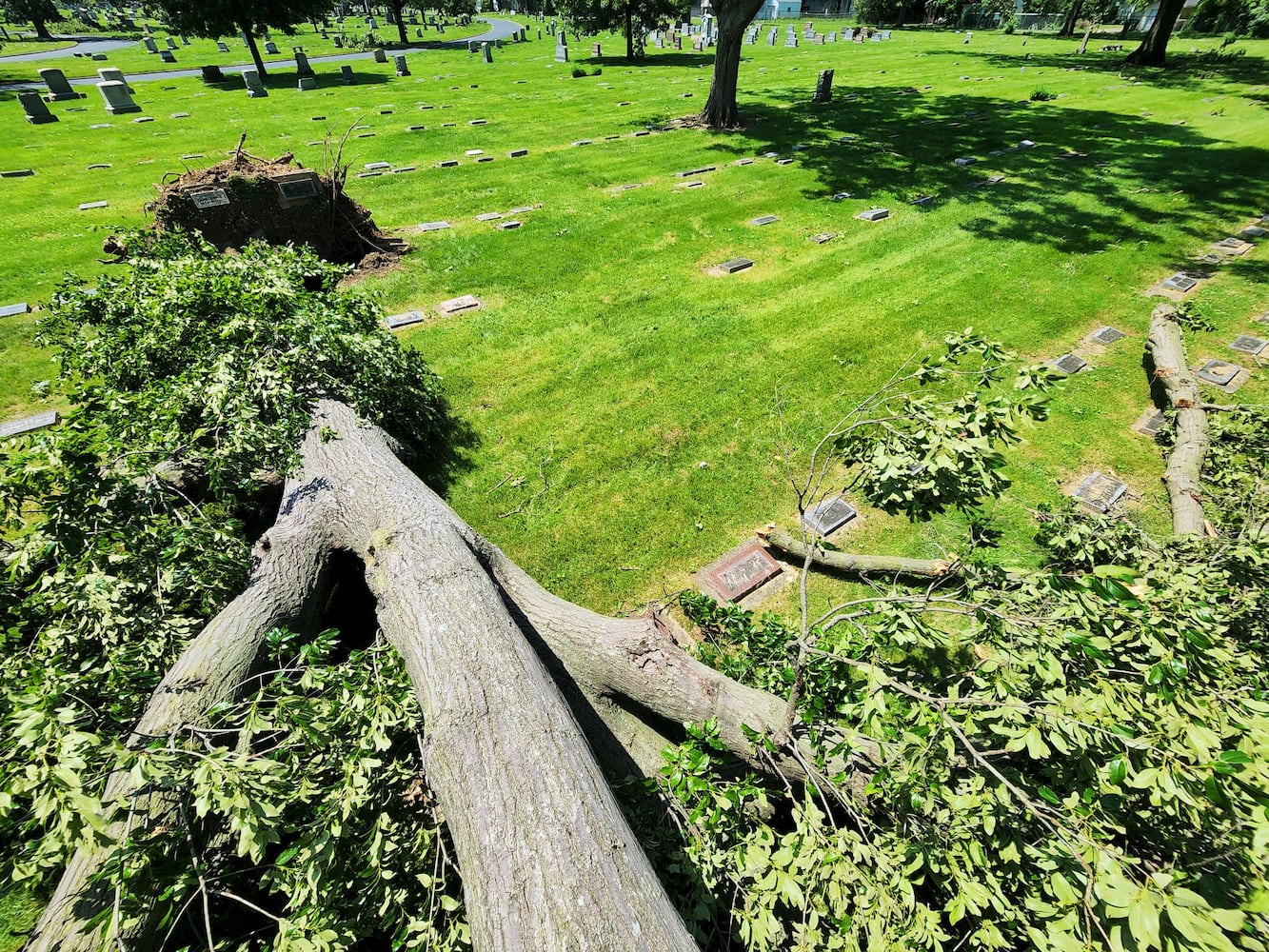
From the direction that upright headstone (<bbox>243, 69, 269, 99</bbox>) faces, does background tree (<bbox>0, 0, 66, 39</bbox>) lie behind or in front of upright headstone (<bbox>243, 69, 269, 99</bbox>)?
behind

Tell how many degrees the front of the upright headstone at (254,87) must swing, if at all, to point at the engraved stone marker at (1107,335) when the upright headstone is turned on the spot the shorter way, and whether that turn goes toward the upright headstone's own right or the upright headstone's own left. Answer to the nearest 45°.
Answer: approximately 45° to the upright headstone's own right

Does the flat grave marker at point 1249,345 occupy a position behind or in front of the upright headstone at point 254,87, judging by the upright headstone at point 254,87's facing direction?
in front

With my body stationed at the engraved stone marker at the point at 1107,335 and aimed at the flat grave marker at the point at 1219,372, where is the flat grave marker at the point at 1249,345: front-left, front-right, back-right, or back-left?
front-left

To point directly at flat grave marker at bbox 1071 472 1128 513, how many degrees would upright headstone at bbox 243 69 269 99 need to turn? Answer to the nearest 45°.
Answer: approximately 45° to its right

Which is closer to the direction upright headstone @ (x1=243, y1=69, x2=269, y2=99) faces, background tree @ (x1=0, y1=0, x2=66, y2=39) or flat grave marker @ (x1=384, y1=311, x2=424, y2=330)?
the flat grave marker

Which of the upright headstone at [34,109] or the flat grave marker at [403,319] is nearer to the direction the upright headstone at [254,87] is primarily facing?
the flat grave marker

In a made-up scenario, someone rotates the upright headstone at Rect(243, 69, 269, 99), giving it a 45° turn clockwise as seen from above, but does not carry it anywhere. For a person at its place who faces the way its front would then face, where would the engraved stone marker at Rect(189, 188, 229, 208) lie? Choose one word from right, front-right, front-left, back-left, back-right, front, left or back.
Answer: front

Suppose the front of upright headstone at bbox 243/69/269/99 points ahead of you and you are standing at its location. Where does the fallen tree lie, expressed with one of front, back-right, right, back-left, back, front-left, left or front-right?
front-right

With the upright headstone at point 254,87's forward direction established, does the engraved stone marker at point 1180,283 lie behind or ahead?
ahead

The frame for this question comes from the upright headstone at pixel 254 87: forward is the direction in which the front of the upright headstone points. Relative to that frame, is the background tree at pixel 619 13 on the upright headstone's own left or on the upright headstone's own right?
on the upright headstone's own left

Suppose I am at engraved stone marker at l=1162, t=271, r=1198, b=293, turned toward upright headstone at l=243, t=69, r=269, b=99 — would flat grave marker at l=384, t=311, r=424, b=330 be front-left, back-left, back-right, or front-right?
front-left

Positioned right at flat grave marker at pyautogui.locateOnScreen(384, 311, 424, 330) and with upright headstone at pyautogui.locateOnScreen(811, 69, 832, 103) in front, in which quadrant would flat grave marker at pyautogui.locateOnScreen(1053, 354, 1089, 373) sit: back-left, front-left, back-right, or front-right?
front-right

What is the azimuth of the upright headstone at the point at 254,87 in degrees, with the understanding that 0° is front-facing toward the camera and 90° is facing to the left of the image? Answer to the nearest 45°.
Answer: approximately 315°
